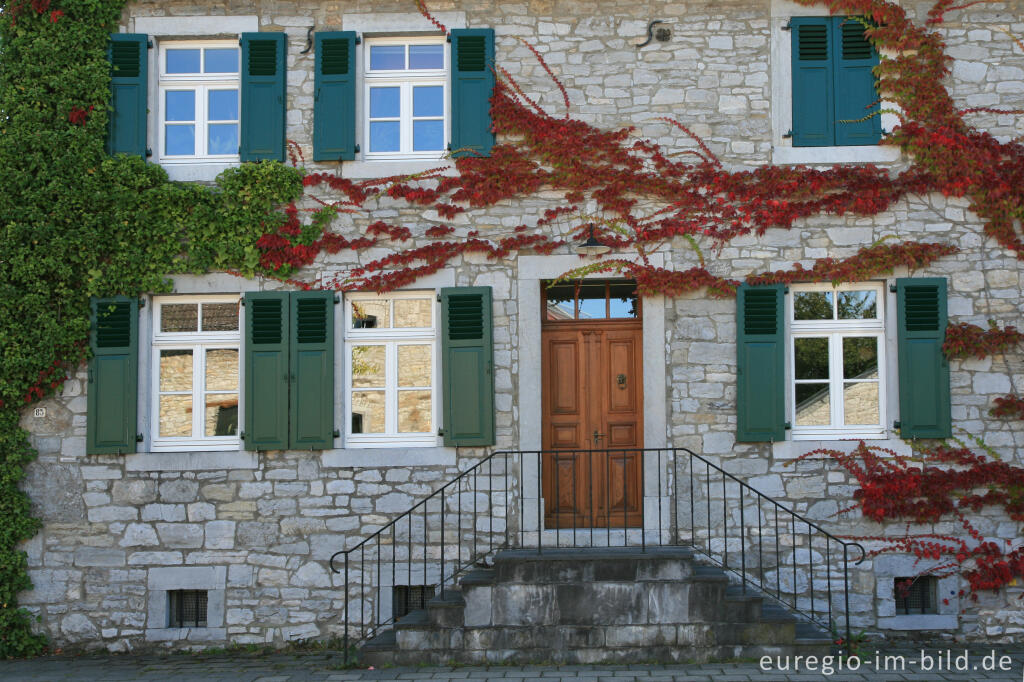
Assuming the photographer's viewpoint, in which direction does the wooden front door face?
facing the viewer

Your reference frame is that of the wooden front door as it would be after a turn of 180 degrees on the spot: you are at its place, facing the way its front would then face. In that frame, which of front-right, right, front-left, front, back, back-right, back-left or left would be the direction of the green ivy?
left
